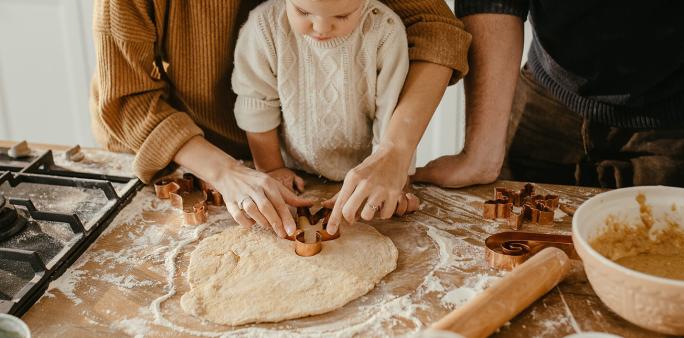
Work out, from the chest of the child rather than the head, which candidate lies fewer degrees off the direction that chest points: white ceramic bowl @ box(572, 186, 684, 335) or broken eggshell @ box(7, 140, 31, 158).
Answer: the white ceramic bowl

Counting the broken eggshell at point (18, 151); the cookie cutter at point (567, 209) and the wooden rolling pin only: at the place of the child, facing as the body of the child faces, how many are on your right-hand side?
1

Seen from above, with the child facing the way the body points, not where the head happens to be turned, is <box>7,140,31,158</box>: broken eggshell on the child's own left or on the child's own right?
on the child's own right

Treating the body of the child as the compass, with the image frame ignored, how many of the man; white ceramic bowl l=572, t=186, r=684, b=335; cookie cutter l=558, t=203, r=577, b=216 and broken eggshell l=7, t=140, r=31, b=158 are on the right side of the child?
1

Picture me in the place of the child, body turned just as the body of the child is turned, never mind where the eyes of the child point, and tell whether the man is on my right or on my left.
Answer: on my left

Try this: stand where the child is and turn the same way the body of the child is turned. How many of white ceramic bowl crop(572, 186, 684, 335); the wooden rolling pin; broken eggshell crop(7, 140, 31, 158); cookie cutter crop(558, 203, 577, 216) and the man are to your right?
1

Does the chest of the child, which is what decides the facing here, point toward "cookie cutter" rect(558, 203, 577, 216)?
no

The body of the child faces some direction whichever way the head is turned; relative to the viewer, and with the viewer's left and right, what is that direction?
facing the viewer

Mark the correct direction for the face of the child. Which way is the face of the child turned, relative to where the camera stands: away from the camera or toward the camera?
toward the camera

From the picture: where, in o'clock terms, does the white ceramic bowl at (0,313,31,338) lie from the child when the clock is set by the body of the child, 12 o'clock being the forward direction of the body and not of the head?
The white ceramic bowl is roughly at 1 o'clock from the child.

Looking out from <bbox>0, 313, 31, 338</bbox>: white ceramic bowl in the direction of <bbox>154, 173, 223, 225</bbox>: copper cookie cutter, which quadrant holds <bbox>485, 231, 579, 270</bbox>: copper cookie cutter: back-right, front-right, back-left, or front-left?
front-right

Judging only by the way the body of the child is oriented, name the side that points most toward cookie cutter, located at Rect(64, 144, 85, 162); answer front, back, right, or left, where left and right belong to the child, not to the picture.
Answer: right

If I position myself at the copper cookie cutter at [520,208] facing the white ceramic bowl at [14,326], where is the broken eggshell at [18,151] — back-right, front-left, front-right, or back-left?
front-right

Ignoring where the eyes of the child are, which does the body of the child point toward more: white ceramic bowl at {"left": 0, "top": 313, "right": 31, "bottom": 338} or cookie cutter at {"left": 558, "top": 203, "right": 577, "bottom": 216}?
the white ceramic bowl

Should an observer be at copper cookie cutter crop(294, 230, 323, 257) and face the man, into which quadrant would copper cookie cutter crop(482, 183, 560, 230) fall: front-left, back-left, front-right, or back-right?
front-right
